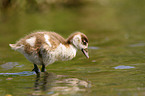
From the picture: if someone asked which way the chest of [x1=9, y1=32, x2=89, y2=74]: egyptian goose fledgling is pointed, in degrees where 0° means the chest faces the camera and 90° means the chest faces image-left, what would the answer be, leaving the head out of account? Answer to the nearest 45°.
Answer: approximately 270°
